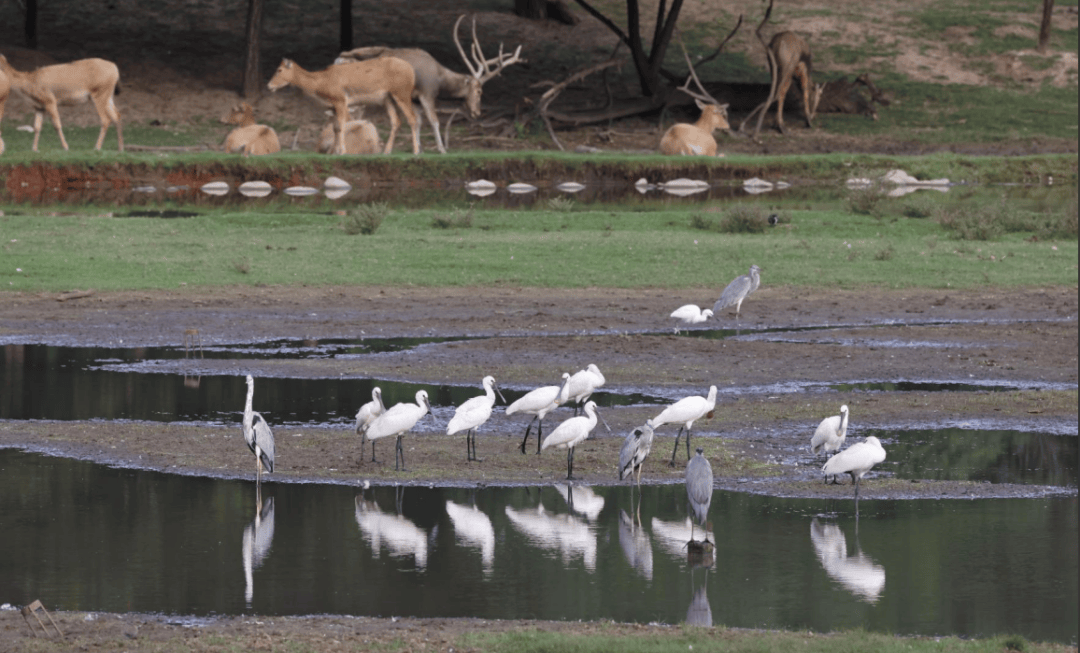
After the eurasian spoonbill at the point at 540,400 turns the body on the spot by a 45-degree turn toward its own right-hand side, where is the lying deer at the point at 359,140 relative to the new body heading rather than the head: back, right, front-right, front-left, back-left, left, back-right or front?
back-left

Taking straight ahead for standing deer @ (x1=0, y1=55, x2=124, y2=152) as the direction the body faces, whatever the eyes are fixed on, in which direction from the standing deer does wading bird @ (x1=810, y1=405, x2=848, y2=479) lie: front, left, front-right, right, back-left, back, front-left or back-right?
left

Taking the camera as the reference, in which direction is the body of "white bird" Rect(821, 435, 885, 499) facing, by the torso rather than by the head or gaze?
to the viewer's right

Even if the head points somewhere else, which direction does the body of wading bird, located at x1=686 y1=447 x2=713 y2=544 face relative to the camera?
away from the camera

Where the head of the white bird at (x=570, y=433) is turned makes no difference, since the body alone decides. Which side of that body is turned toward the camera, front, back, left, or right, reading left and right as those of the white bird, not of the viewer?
right

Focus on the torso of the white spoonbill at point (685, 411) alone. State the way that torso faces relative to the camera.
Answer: to the viewer's right

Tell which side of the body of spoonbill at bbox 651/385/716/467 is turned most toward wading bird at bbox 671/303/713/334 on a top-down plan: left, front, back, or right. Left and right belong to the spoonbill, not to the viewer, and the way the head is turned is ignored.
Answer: left

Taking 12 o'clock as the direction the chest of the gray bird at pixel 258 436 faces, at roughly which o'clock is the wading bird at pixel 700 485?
The wading bird is roughly at 7 o'clock from the gray bird.

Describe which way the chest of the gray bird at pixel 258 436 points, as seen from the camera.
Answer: to the viewer's left

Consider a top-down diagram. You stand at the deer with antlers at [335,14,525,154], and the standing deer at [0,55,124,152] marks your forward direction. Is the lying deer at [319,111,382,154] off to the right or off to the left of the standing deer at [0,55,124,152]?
left

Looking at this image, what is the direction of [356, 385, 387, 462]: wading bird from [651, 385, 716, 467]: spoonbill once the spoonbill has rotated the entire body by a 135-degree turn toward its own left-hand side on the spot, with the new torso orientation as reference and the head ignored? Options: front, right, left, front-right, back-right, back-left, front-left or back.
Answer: front-left

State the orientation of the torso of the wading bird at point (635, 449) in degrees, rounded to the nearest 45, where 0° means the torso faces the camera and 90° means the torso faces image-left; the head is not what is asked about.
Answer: approximately 270°

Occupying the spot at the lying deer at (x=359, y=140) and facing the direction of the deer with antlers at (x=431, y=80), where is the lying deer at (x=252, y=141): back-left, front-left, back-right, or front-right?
back-left

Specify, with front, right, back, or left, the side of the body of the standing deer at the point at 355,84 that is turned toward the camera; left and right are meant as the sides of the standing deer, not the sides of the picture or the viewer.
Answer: left
